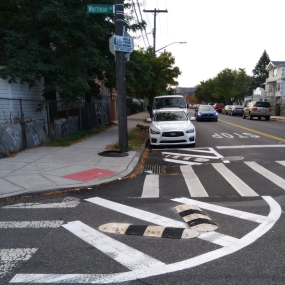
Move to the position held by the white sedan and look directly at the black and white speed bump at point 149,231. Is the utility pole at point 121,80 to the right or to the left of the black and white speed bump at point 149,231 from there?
right

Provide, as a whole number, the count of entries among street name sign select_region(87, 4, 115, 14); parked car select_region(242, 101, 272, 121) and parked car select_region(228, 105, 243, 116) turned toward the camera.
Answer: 1

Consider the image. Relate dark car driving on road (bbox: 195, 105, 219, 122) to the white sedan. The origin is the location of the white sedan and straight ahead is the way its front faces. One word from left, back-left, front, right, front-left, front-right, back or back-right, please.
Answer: back

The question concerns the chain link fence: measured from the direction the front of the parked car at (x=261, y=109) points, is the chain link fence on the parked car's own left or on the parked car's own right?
on the parked car's own left

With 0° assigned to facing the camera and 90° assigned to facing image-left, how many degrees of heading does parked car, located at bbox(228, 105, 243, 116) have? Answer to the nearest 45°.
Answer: approximately 135°

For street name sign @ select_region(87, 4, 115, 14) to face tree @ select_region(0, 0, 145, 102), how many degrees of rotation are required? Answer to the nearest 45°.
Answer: approximately 135° to its right

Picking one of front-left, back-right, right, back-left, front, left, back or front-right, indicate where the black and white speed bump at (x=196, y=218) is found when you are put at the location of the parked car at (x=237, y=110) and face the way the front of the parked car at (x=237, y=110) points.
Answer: back-left

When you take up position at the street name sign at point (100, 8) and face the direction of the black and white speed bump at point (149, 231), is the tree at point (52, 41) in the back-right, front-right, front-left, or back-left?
back-right
